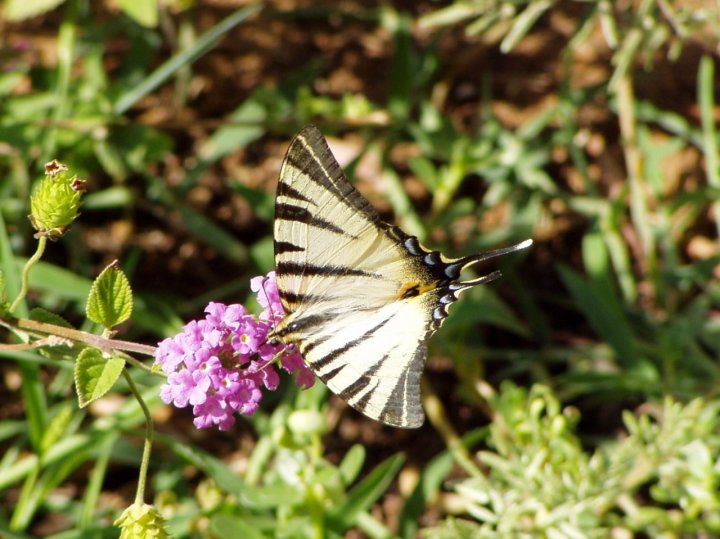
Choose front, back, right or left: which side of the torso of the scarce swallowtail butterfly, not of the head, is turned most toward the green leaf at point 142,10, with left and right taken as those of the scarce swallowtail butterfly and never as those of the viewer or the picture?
right

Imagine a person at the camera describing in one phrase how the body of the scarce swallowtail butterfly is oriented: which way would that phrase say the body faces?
to the viewer's left

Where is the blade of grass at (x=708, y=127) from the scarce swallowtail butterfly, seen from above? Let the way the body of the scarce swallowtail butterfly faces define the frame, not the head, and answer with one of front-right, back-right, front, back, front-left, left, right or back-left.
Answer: back-right
